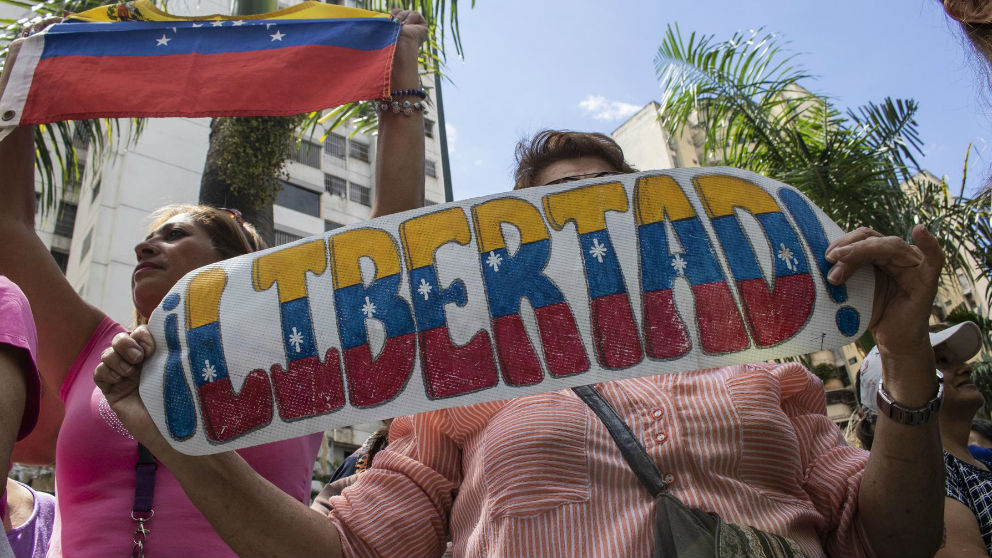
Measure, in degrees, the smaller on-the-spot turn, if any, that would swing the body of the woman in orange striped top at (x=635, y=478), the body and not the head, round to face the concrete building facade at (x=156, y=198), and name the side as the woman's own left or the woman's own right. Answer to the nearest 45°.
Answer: approximately 135° to the woman's own right

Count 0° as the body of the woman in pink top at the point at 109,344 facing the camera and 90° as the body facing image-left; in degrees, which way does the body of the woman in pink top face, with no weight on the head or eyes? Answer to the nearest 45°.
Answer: approximately 45°

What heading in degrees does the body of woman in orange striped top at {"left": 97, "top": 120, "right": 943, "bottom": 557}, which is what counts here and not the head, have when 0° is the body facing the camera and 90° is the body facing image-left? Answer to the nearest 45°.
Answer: approximately 0°

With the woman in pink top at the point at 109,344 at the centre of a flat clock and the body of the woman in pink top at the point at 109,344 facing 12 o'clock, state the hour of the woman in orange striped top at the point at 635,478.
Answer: the woman in orange striped top at the point at 635,478 is roughly at 9 o'clock from the woman in pink top at the point at 109,344.

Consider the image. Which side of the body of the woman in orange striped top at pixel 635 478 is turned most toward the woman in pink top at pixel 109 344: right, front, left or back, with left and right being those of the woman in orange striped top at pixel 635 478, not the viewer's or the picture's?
right

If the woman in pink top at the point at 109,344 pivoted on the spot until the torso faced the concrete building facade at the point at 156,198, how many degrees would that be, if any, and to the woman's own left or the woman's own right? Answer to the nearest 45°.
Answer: approximately 135° to the woman's own right
